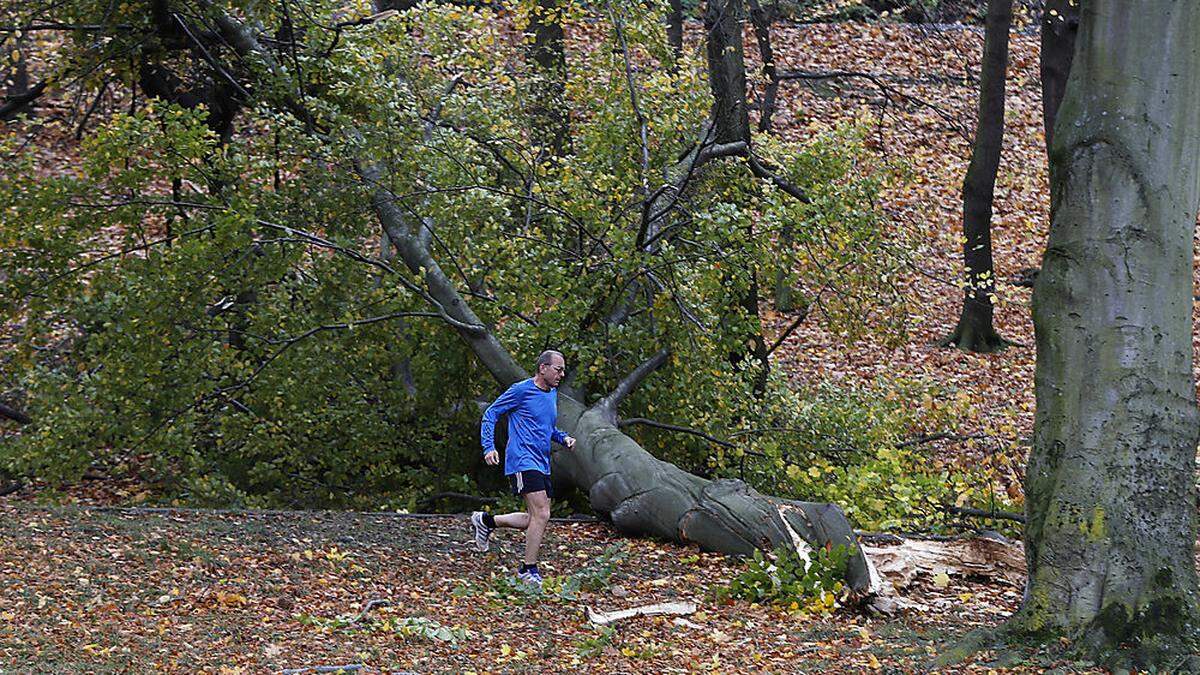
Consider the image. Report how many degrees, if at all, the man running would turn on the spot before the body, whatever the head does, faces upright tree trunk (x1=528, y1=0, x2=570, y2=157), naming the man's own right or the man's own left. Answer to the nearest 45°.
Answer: approximately 135° to the man's own left

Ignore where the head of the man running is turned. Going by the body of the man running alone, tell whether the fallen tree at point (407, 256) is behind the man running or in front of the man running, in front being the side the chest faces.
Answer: behind

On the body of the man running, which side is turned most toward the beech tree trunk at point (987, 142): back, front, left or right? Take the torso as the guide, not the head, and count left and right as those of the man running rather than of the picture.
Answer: left

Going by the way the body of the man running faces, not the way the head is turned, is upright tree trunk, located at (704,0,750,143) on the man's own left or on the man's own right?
on the man's own left

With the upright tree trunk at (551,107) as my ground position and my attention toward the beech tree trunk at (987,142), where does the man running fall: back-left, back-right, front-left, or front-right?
back-right

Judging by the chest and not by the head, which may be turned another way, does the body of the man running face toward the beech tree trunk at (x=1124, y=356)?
yes

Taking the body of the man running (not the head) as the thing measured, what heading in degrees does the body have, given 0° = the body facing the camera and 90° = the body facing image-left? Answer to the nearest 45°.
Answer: approximately 315°
